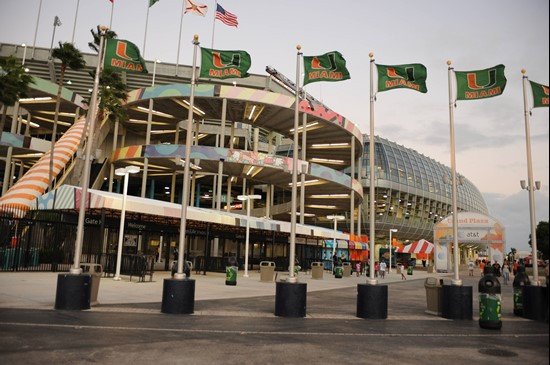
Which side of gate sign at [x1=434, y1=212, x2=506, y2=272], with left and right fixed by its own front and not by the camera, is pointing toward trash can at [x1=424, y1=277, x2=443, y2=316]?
front

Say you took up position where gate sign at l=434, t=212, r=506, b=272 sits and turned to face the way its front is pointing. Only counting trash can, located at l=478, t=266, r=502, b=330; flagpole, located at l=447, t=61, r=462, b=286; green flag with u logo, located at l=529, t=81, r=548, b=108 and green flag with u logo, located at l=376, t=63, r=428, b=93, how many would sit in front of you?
4

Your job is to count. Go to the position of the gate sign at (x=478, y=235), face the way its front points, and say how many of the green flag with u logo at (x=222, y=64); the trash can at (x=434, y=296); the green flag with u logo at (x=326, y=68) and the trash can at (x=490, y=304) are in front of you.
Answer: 4

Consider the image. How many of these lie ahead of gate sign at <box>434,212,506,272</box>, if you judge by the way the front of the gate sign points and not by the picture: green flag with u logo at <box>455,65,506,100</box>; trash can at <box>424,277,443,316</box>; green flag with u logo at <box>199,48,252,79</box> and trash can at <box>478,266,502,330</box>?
4

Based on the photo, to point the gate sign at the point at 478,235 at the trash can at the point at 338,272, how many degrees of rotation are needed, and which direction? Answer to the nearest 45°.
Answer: approximately 45° to its right

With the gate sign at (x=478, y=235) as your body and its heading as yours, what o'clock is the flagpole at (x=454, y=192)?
The flagpole is roughly at 12 o'clock from the gate sign.

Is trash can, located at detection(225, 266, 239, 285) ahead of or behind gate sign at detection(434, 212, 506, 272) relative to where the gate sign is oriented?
ahead

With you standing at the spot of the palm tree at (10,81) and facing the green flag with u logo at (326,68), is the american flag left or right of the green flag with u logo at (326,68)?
left

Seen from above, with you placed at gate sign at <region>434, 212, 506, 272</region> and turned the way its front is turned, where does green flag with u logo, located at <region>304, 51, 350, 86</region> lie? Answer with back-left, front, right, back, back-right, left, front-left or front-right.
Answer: front

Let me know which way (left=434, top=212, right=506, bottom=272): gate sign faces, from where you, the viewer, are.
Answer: facing the viewer

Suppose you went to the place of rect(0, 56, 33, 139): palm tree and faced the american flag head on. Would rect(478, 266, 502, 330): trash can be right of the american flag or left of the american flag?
right

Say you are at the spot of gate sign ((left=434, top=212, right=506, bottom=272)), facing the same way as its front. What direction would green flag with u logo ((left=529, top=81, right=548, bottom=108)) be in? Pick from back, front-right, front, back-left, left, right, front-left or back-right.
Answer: front
